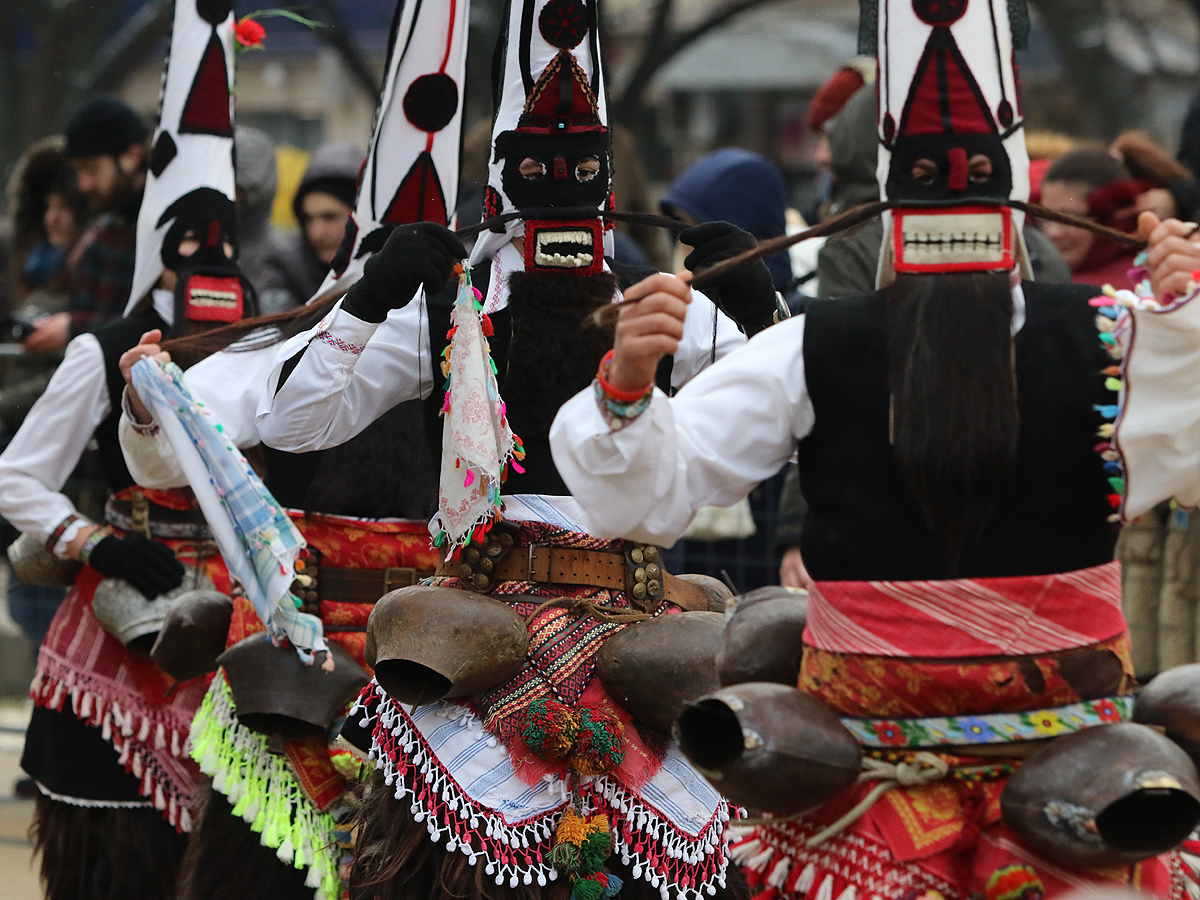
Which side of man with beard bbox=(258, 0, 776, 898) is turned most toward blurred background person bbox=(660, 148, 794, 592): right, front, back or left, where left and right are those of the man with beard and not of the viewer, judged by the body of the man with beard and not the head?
back

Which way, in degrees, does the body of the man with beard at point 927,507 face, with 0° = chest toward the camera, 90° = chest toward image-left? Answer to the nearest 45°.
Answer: approximately 0°

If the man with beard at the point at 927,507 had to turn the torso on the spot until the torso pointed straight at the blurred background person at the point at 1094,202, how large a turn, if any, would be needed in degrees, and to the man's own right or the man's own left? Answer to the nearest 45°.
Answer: approximately 180°

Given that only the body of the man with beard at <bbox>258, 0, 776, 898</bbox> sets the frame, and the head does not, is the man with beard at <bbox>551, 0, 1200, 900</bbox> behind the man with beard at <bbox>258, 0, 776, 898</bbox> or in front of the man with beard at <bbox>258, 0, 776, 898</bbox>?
in front

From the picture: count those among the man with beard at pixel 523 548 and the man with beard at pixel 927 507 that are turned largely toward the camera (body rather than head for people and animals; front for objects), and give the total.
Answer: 2

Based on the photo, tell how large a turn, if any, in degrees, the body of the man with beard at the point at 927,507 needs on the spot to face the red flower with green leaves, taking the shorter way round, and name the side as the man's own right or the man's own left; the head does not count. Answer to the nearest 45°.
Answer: approximately 135° to the man's own right

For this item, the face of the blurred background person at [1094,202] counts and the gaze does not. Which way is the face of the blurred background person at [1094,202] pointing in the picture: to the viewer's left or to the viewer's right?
to the viewer's left

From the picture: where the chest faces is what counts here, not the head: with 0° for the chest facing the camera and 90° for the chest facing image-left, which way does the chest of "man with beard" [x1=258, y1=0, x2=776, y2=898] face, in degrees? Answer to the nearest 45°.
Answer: approximately 0°
